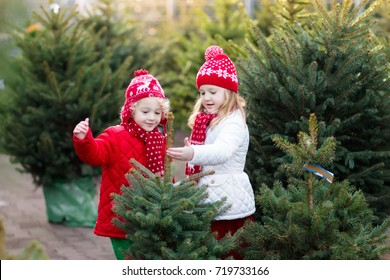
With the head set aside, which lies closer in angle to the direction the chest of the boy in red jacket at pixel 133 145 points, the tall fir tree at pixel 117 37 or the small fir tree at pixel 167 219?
the small fir tree

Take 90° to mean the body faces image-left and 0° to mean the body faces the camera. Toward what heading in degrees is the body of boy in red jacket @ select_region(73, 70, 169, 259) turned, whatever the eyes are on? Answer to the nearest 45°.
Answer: approximately 315°

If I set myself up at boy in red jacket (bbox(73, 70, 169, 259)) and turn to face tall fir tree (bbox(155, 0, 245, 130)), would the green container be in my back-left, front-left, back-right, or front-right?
front-left

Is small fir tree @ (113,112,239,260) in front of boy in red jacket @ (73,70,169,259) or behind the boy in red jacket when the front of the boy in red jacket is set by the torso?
in front

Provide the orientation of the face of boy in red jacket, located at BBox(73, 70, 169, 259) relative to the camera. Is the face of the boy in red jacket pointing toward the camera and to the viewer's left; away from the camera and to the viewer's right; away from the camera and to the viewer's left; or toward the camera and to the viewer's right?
toward the camera and to the viewer's right

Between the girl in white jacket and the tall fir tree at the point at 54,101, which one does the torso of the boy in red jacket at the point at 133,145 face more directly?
the girl in white jacket

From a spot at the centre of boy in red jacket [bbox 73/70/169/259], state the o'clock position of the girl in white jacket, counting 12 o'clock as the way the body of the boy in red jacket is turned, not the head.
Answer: The girl in white jacket is roughly at 11 o'clock from the boy in red jacket.

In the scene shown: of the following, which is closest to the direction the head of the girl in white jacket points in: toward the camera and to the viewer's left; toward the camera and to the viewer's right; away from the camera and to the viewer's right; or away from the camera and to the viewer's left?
toward the camera and to the viewer's left

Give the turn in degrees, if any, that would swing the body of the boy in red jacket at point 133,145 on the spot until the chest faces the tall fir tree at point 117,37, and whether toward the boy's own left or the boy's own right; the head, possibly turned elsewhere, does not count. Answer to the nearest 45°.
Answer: approximately 135° to the boy's own left

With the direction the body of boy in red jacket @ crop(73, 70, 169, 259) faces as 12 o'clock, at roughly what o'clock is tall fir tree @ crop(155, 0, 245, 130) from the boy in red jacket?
The tall fir tree is roughly at 8 o'clock from the boy in red jacket.
